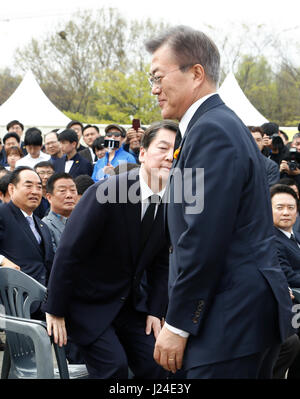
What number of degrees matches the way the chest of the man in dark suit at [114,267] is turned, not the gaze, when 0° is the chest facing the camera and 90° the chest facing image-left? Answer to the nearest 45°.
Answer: approximately 315°

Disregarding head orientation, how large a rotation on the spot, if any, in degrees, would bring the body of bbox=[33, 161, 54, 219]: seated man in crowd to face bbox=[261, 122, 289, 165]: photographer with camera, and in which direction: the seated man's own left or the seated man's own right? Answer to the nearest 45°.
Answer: approximately 90° to the seated man's own left

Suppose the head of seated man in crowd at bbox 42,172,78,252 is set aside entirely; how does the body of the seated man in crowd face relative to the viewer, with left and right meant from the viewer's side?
facing the viewer and to the right of the viewer

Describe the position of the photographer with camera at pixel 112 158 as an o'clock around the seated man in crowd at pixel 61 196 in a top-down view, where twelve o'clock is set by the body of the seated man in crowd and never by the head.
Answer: The photographer with camera is roughly at 8 o'clock from the seated man in crowd.

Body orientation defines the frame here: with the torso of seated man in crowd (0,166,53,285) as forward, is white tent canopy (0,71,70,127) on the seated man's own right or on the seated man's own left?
on the seated man's own left

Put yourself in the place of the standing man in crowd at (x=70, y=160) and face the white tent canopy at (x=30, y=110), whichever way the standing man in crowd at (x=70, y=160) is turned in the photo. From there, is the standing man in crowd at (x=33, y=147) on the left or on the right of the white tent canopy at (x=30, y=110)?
left

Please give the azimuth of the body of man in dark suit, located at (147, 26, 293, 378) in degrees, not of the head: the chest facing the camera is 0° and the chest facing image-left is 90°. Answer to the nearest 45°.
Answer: approximately 90°

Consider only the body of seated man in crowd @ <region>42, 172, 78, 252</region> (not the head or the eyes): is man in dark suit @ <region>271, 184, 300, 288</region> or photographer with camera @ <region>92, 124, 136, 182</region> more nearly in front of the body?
the man in dark suit

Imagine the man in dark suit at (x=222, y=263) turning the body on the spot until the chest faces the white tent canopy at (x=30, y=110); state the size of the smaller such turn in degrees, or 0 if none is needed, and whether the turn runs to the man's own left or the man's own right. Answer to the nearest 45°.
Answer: approximately 90° to the man's own right

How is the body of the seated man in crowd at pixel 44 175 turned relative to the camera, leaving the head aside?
toward the camera

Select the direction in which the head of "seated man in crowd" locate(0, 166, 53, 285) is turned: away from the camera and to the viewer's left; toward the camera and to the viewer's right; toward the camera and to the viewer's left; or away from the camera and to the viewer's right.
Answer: toward the camera and to the viewer's right

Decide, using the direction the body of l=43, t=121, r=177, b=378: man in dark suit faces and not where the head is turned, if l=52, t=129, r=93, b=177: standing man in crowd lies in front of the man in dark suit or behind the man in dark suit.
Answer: behind

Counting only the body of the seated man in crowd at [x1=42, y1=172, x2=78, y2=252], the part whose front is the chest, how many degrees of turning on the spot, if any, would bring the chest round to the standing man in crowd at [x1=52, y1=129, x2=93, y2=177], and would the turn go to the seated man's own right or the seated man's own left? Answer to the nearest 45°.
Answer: approximately 135° to the seated man's own left

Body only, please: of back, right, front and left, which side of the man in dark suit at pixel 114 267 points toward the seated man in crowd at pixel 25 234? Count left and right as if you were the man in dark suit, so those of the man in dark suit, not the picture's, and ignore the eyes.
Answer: back
